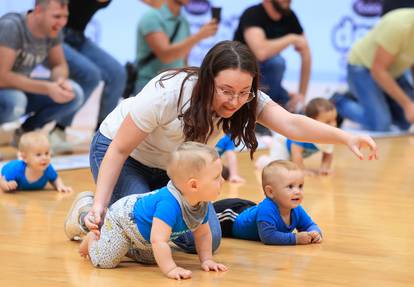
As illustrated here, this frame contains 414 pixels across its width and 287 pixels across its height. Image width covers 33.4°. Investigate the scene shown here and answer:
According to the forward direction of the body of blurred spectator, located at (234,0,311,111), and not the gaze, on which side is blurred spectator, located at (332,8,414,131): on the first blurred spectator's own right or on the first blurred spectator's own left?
on the first blurred spectator's own left

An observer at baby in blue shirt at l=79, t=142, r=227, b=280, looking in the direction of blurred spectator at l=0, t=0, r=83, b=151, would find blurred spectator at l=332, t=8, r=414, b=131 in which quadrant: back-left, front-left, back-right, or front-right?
front-right

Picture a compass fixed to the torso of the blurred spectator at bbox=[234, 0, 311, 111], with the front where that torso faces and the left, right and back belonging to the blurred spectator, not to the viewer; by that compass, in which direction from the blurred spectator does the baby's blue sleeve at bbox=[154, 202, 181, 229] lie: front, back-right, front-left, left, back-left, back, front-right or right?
front-right

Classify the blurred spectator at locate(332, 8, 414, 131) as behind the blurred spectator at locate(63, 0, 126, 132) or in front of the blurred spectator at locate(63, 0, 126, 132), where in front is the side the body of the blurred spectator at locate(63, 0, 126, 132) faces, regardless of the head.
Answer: in front

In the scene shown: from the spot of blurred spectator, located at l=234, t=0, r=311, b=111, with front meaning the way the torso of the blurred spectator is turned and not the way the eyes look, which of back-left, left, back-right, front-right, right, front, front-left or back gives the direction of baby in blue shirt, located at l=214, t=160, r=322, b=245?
front-right

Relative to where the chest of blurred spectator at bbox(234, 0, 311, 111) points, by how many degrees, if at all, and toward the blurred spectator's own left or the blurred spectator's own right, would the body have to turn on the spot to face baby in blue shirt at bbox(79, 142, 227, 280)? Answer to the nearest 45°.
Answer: approximately 45° to the blurred spectator's own right

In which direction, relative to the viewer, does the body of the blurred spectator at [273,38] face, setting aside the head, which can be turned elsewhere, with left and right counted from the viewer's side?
facing the viewer and to the right of the viewer

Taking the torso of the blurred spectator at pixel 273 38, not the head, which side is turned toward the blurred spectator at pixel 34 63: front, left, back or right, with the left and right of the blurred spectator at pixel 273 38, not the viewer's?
right

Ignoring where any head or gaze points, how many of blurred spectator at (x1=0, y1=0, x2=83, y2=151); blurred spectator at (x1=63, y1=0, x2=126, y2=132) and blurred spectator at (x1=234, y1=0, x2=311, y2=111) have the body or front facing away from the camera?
0

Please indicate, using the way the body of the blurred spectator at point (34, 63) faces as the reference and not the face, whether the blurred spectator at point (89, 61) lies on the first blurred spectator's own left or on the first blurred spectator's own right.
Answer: on the first blurred spectator's own left
